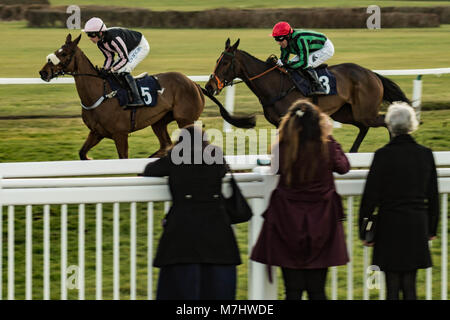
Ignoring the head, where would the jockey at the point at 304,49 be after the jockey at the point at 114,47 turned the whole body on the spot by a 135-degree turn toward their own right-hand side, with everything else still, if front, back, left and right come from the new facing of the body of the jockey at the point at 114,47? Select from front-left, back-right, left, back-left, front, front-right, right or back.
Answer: front-right

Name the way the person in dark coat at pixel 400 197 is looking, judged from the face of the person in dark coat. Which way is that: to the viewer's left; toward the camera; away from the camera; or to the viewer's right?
away from the camera

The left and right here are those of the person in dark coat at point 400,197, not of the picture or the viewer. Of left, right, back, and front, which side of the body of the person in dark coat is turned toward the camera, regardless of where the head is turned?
back

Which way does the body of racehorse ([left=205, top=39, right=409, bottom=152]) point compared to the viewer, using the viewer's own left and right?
facing to the left of the viewer

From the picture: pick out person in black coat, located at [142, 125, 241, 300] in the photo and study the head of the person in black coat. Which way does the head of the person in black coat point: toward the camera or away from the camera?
away from the camera

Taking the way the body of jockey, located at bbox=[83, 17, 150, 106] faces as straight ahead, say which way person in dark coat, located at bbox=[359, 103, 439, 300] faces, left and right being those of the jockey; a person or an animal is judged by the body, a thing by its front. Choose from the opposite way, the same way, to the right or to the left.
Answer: to the right

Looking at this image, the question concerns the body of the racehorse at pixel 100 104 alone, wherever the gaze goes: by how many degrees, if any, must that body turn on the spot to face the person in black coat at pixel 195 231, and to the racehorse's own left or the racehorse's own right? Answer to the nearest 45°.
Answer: approximately 90° to the racehorse's own left

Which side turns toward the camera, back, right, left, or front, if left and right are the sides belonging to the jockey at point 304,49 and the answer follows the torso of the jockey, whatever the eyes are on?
left

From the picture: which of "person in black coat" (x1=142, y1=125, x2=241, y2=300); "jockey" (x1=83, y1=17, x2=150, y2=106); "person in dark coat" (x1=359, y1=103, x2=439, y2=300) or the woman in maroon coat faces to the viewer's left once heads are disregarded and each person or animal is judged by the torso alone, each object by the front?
the jockey

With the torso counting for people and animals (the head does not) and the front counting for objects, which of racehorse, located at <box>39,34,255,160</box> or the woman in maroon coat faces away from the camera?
the woman in maroon coat

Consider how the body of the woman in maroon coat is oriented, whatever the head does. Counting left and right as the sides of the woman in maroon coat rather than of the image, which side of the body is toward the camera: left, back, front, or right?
back

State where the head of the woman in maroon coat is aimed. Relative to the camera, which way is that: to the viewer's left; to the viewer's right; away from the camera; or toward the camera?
away from the camera

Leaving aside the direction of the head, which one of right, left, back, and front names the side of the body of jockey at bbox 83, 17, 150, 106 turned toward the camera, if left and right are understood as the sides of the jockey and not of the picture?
left

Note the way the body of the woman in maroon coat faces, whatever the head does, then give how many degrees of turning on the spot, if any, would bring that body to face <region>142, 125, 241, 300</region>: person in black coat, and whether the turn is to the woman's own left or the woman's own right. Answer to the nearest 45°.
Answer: approximately 90° to the woman's own left

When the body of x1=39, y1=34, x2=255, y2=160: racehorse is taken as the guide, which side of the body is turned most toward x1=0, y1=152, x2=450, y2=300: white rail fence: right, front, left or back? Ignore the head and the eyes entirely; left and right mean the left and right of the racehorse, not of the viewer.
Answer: left

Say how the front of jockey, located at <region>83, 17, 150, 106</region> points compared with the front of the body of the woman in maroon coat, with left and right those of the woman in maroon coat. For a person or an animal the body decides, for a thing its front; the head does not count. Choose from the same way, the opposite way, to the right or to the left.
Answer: to the left

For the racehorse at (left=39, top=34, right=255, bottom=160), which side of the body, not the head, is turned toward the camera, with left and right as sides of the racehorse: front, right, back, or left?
left
